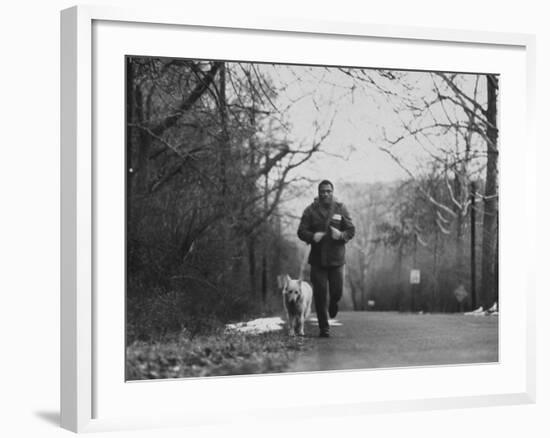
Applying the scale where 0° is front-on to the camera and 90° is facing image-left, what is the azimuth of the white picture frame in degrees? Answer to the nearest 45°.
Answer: approximately 315°
